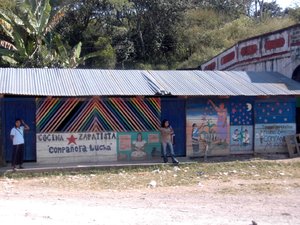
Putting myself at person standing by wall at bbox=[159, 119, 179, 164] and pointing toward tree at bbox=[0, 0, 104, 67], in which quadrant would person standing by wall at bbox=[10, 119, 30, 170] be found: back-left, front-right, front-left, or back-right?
front-left

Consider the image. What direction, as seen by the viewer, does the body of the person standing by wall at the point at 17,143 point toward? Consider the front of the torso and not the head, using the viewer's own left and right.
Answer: facing the viewer

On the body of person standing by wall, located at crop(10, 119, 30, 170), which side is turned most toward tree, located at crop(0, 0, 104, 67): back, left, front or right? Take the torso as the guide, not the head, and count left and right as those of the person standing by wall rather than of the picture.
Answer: back

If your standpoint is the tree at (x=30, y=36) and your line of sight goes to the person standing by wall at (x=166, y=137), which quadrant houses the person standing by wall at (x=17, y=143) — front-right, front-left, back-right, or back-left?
front-right

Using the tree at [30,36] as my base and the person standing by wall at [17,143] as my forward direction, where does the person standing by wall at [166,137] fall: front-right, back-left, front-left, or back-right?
front-left

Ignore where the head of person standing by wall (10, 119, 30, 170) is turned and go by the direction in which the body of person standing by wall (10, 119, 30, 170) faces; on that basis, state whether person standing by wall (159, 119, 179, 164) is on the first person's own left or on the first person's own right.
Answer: on the first person's own left
